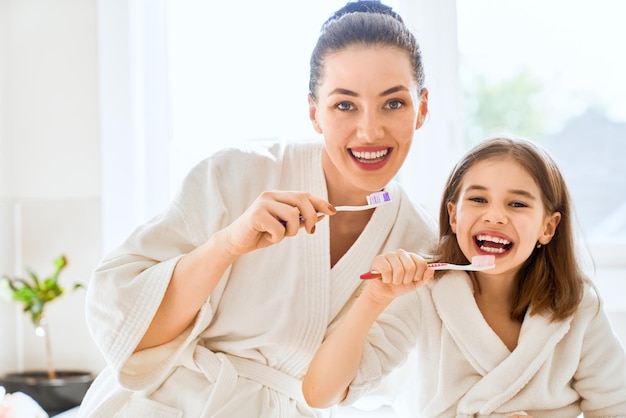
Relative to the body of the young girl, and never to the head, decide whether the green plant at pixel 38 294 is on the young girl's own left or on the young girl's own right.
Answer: on the young girl's own right

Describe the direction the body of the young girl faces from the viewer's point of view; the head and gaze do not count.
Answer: toward the camera
